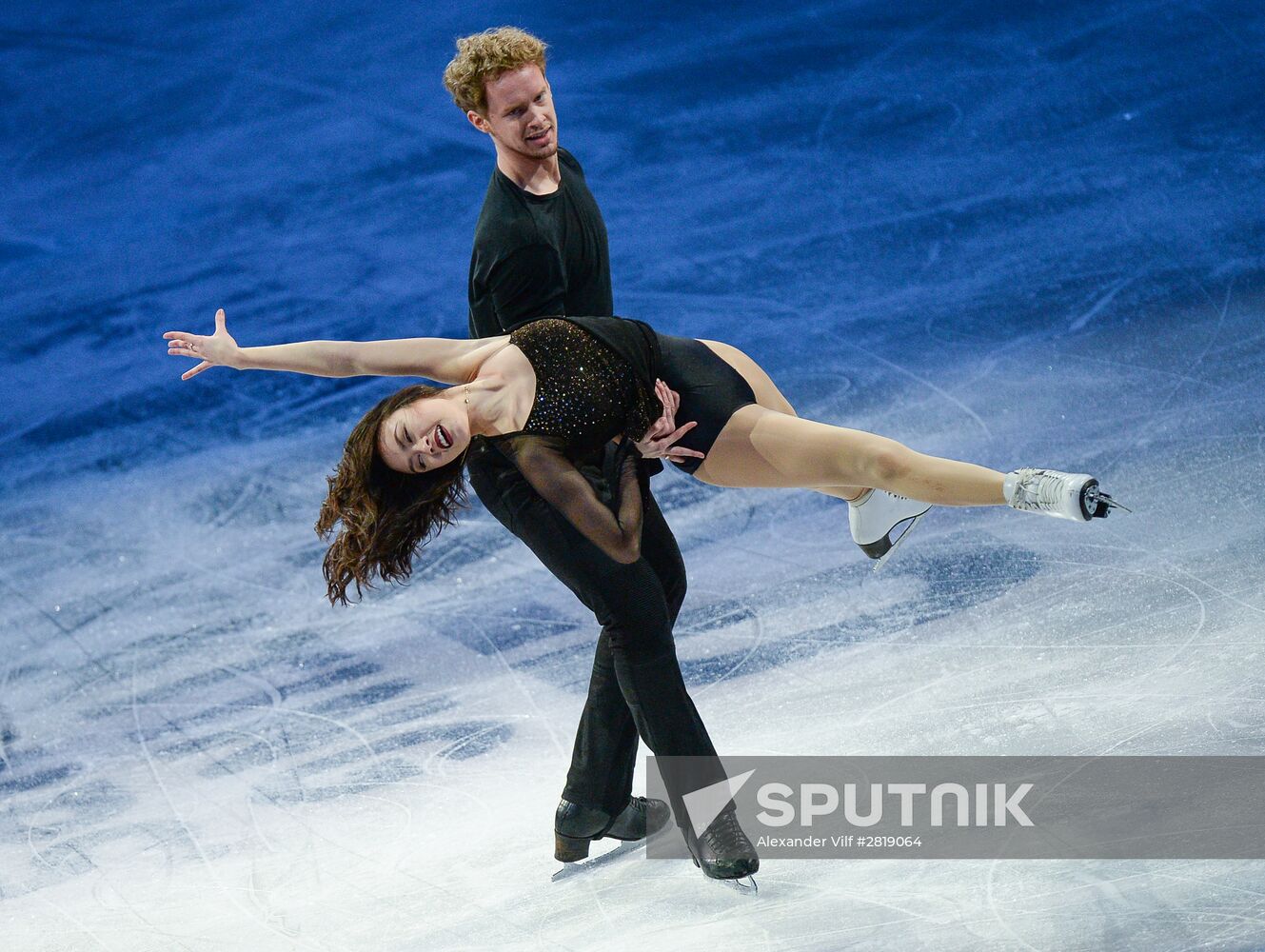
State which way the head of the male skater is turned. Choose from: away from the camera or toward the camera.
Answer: toward the camera

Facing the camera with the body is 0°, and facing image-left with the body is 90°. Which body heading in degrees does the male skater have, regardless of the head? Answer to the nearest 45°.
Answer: approximately 315°
